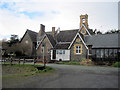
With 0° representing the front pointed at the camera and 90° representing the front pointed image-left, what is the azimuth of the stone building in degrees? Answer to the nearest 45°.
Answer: approximately 0°
